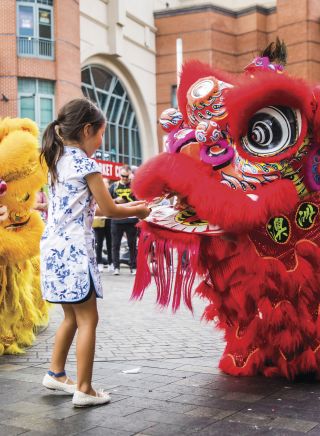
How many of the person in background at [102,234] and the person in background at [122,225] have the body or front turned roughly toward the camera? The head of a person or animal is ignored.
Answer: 2

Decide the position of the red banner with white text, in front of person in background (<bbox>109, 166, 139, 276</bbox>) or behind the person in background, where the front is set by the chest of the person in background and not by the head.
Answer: behind

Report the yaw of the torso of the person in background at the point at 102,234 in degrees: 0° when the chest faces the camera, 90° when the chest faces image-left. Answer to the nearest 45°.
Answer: approximately 0°

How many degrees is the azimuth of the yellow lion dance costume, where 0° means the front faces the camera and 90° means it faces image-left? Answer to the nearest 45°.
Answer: approximately 315°

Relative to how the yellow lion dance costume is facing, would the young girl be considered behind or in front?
in front

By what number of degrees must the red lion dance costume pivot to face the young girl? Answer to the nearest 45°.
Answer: approximately 45° to its right

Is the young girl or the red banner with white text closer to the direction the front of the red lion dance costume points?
the young girl

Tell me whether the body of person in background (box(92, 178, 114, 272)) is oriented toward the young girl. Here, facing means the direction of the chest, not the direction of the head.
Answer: yes
